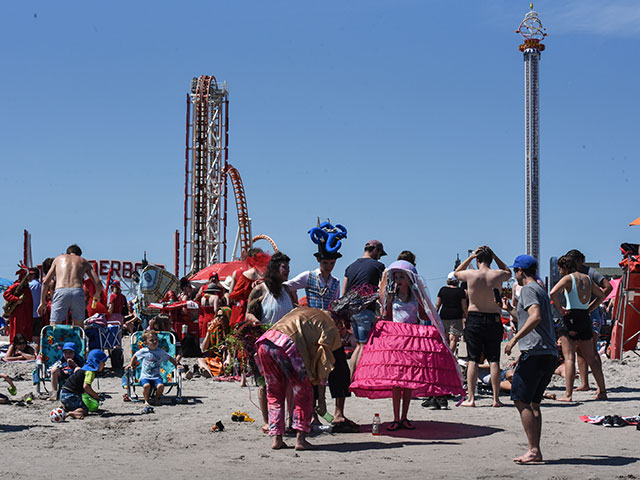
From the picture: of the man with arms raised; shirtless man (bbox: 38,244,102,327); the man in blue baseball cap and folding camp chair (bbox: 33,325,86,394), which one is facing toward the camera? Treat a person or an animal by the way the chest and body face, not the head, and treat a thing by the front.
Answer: the folding camp chair

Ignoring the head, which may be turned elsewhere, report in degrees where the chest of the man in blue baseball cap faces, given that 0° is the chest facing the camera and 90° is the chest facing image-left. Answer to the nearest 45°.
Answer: approximately 90°

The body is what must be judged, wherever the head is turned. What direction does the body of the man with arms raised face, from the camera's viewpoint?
away from the camera

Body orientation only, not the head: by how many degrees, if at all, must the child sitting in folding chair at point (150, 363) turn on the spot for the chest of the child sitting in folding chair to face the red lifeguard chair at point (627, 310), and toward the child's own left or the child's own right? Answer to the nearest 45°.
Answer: approximately 135° to the child's own left

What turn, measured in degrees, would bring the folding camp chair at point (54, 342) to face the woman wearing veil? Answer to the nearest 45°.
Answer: approximately 45° to its left

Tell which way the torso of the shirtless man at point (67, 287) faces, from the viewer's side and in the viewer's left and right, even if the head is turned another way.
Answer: facing away from the viewer

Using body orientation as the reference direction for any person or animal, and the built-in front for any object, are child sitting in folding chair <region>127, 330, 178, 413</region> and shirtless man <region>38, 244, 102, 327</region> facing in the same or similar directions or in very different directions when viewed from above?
very different directions

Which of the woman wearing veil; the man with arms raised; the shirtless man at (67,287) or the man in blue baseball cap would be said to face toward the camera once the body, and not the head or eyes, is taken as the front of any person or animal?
the woman wearing veil

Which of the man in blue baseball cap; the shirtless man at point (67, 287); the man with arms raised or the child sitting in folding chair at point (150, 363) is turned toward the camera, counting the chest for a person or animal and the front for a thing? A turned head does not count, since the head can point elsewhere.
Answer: the child sitting in folding chair

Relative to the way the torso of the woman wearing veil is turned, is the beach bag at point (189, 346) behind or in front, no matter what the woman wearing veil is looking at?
behind
